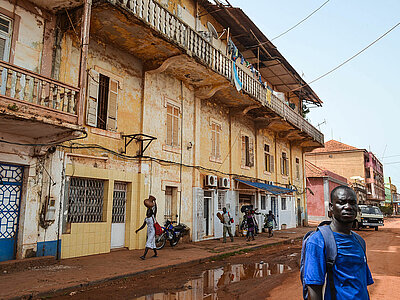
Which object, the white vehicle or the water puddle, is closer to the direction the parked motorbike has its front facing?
the water puddle

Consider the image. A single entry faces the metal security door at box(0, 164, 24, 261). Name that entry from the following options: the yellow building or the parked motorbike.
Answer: the parked motorbike

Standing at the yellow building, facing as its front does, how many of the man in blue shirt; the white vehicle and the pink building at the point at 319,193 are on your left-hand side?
2

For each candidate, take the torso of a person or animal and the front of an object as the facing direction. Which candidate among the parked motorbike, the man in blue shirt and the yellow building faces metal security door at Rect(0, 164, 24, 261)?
the parked motorbike

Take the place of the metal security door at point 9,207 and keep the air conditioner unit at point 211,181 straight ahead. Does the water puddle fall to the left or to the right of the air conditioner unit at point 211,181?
right

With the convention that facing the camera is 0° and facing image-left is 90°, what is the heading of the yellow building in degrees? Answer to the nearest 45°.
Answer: approximately 315°

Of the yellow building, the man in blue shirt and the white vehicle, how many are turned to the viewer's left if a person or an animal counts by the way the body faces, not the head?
0

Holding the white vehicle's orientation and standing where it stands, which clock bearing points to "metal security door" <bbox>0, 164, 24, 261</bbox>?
The metal security door is roughly at 2 o'clock from the white vehicle.

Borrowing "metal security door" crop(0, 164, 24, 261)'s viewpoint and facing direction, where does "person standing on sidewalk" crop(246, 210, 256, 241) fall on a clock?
The person standing on sidewalk is roughly at 10 o'clock from the metal security door.

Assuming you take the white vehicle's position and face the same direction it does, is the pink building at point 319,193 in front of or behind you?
behind

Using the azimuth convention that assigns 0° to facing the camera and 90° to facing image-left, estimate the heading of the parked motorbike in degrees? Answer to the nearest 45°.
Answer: approximately 45°

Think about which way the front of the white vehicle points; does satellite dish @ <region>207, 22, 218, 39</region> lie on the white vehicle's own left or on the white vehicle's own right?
on the white vehicle's own right

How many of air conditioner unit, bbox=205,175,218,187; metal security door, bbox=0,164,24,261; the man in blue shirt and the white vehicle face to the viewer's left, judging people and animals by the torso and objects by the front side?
0

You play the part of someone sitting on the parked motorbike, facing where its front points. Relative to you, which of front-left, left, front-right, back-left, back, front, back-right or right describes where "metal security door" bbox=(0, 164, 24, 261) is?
front
